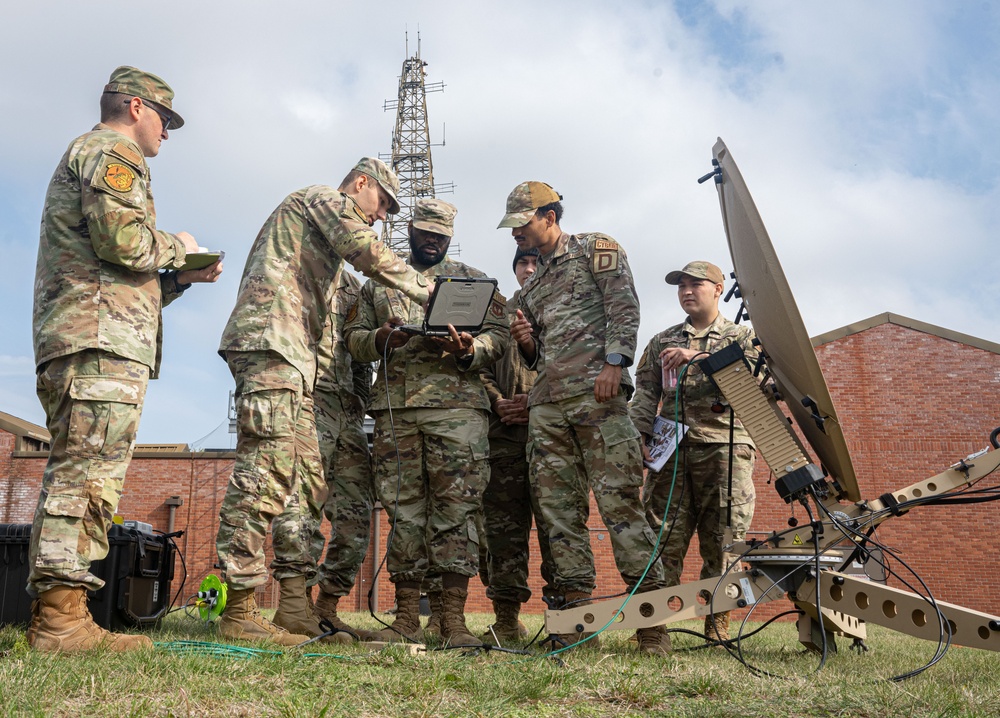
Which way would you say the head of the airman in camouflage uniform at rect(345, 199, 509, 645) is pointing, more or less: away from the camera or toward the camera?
toward the camera

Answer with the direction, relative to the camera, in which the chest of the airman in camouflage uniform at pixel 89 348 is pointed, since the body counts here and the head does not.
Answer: to the viewer's right

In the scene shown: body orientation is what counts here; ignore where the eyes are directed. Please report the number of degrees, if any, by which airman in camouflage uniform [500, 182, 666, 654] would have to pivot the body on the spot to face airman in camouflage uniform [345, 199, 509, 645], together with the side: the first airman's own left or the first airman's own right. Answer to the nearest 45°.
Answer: approximately 45° to the first airman's own right

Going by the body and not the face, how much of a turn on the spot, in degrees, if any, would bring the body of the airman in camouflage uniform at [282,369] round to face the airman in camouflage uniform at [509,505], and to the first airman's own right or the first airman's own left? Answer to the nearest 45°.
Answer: approximately 45° to the first airman's own left

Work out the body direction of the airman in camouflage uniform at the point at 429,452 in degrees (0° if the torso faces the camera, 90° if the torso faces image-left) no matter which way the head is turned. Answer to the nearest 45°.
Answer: approximately 0°

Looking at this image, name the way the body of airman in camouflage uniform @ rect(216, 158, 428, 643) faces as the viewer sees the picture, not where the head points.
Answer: to the viewer's right

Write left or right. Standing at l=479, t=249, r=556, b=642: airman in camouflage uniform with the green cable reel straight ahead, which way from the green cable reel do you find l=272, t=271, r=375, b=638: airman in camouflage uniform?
right

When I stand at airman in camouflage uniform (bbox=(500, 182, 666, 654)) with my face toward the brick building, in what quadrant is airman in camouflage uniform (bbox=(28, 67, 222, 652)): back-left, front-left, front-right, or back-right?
back-left

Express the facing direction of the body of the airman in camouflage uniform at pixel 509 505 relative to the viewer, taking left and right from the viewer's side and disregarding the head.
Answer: facing the viewer

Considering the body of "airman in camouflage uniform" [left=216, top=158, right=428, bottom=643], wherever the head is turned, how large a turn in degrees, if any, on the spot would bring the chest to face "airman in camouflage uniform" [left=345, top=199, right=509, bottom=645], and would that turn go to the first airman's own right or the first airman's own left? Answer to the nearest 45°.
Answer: approximately 45° to the first airman's own left

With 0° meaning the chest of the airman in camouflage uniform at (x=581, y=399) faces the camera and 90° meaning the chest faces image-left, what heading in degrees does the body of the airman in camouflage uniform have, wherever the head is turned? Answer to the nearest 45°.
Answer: approximately 45°

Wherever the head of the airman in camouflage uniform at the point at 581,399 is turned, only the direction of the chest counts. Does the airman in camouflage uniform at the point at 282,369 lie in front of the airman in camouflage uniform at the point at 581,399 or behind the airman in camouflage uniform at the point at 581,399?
in front

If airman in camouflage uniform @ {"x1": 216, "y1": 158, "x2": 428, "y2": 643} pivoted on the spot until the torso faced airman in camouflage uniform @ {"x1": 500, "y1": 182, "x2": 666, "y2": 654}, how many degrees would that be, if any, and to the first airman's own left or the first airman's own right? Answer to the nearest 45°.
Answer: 0° — they already face them

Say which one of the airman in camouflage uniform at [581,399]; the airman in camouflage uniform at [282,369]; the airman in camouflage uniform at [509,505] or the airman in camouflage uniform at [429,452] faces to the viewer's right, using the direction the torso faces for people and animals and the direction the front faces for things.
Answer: the airman in camouflage uniform at [282,369]

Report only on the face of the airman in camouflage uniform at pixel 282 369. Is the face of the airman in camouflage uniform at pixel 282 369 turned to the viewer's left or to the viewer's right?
to the viewer's right

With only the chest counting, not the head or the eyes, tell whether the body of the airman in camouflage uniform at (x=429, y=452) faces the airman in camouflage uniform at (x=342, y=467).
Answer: no
